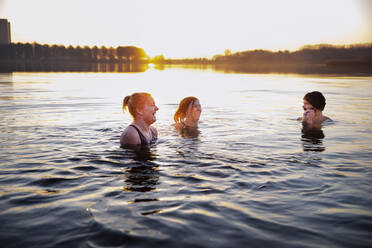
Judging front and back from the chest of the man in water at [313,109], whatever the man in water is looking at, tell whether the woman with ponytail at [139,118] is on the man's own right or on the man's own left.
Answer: on the man's own left

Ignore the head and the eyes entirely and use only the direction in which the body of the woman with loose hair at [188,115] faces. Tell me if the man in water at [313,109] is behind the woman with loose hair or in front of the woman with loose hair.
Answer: in front

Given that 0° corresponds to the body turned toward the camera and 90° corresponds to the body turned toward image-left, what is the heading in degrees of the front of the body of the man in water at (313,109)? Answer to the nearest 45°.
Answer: approximately 90°

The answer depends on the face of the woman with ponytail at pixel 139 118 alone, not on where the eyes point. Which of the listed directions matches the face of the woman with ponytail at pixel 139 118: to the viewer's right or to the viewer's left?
to the viewer's right

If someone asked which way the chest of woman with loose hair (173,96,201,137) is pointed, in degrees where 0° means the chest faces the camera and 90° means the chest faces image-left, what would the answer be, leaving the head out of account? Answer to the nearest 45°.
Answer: approximately 270°

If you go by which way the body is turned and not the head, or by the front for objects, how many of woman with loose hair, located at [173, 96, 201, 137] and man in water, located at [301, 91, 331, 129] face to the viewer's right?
1

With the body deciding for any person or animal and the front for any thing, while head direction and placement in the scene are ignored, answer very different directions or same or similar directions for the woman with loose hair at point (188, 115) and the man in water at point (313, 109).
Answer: very different directions

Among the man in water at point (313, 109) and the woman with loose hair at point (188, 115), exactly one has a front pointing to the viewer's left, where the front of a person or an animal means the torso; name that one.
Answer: the man in water
